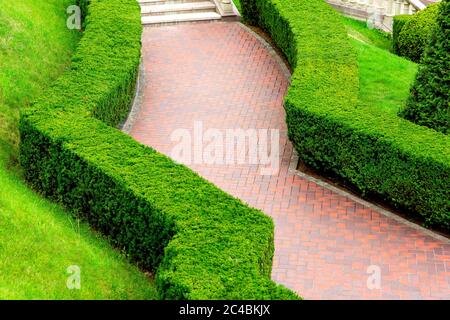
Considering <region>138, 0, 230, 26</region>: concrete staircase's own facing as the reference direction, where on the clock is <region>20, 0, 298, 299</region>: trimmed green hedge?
The trimmed green hedge is roughly at 12 o'clock from the concrete staircase.

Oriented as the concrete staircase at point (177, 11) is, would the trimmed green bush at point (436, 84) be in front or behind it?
in front

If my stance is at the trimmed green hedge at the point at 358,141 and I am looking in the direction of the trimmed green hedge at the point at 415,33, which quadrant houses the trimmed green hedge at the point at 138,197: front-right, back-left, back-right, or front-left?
back-left

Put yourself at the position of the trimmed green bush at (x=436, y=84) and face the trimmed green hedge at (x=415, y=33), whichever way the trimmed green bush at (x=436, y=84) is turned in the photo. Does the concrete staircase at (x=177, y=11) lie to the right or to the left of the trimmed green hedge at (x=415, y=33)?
left

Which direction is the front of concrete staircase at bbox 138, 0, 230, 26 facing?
toward the camera

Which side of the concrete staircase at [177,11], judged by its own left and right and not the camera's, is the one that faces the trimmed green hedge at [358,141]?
front

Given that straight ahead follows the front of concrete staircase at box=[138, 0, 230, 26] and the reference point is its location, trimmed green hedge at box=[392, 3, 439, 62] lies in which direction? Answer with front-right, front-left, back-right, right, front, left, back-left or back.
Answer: left

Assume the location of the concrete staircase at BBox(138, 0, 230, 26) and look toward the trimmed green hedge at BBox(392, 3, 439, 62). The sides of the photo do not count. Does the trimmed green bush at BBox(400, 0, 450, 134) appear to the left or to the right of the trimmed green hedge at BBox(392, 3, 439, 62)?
right
